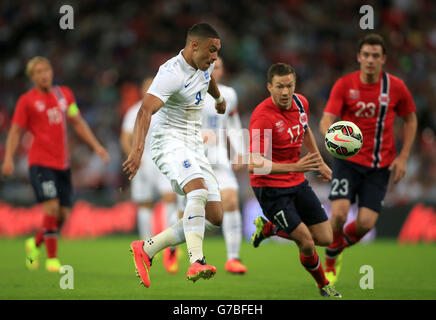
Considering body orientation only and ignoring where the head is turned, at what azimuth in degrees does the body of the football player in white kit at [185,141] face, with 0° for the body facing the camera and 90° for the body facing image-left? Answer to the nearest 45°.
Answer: approximately 315°

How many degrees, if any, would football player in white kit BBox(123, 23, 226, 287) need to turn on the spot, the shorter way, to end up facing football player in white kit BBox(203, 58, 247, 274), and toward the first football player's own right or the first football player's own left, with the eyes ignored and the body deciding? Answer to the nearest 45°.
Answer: approximately 135° to the first football player's own left

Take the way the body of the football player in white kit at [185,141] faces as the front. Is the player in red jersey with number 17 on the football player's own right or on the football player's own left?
on the football player's own left
